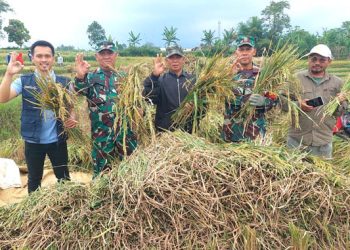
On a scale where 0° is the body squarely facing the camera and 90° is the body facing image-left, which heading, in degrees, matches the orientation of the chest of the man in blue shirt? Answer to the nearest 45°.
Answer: approximately 0°

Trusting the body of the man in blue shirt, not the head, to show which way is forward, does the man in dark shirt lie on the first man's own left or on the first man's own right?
on the first man's own left

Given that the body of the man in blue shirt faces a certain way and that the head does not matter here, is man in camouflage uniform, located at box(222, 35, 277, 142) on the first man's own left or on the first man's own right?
on the first man's own left

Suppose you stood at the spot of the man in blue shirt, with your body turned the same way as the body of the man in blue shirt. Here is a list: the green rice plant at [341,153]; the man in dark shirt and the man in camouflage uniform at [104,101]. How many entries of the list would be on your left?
3

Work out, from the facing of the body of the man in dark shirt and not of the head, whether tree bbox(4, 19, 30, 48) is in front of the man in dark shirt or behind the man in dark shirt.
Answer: behind

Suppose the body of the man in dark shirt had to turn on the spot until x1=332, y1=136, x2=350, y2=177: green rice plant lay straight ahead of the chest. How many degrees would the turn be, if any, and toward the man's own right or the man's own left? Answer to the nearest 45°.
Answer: approximately 90° to the man's own left

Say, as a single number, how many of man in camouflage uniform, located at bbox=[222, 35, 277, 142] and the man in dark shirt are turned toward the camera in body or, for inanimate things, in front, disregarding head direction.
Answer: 2
